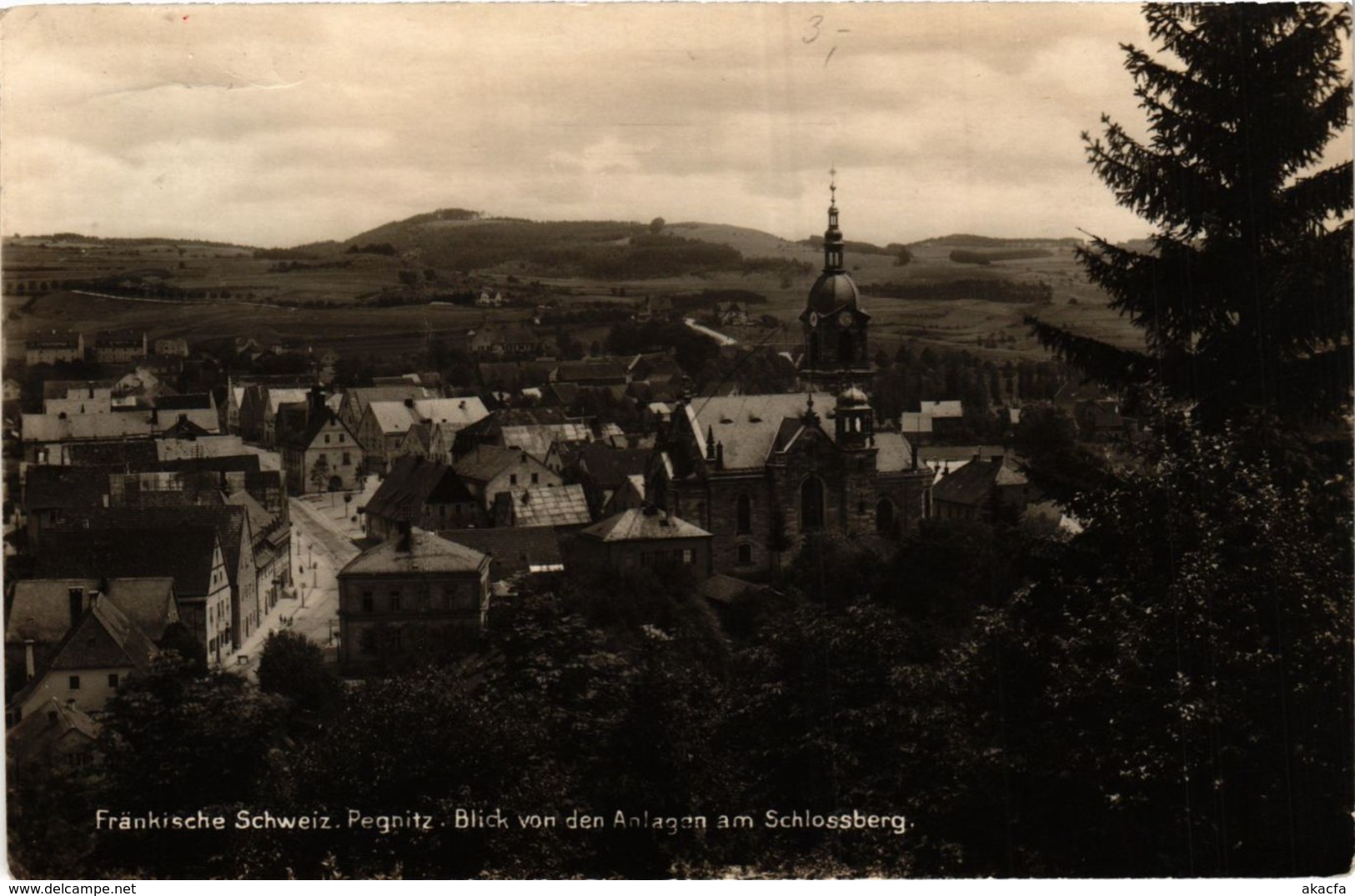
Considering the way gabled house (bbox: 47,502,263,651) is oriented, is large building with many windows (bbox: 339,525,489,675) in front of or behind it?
in front

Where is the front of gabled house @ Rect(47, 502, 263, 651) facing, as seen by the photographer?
facing to the right of the viewer

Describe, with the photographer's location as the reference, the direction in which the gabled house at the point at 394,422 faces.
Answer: facing the viewer and to the left of the viewer

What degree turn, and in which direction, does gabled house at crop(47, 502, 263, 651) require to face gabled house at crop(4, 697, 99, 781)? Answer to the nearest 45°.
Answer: approximately 135° to its right

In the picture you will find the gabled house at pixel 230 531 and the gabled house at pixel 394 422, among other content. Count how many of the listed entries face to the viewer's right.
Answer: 1

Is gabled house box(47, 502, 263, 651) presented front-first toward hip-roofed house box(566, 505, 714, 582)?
yes

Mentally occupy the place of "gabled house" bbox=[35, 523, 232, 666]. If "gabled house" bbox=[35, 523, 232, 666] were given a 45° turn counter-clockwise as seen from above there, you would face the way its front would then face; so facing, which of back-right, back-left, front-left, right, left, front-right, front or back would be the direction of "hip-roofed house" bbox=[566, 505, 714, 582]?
front-right

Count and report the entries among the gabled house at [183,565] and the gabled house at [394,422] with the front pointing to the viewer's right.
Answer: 1

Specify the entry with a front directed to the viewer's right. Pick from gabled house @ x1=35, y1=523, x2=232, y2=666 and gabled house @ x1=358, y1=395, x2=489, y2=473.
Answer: gabled house @ x1=35, y1=523, x2=232, y2=666

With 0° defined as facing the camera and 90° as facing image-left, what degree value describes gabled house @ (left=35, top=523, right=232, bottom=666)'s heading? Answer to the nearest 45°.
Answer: approximately 270°

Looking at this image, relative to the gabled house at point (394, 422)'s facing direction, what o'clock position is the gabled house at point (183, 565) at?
the gabled house at point (183, 565) is roughly at 1 o'clock from the gabled house at point (394, 422).
